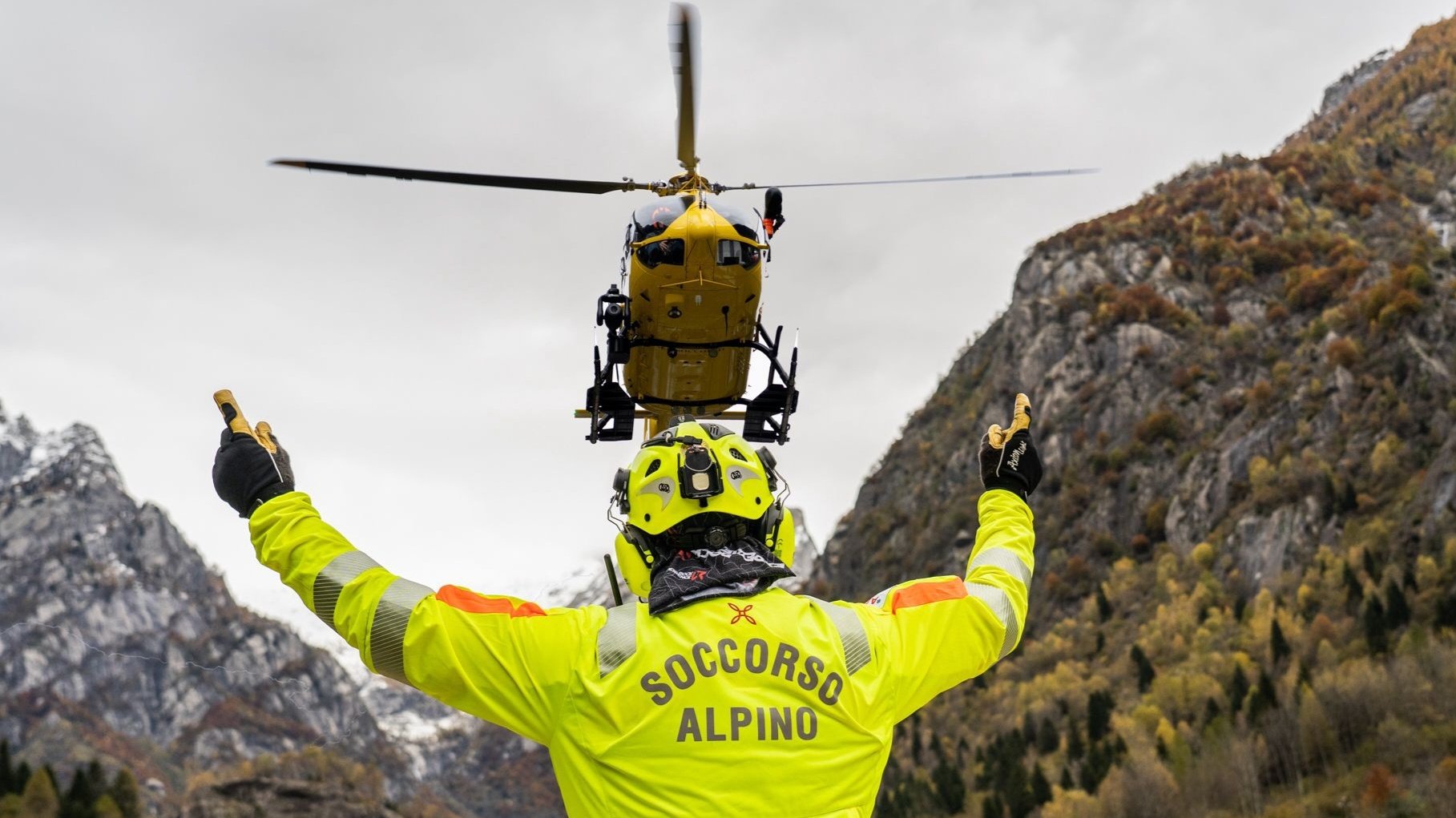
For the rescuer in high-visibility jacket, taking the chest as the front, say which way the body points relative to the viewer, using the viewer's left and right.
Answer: facing away from the viewer

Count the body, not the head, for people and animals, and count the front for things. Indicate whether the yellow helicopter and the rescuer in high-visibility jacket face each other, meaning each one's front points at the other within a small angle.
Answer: yes

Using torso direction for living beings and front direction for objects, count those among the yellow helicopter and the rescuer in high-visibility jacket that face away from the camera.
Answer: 1

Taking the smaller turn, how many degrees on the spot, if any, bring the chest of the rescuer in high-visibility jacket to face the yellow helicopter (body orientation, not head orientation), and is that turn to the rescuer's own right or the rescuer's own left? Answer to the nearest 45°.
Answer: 0° — they already face it

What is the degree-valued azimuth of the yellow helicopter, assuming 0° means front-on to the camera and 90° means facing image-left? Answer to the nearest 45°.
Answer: approximately 0°

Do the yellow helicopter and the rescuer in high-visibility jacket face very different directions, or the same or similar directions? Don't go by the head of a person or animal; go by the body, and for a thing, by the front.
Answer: very different directions

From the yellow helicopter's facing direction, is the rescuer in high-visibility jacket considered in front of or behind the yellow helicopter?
in front
